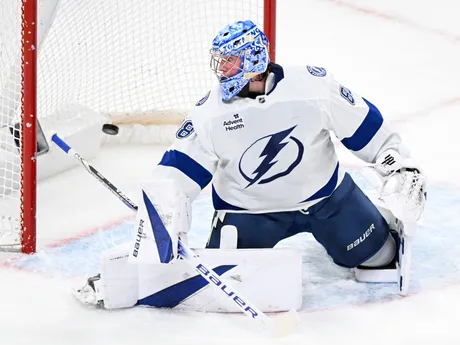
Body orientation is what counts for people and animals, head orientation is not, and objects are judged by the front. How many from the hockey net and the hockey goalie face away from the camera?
0

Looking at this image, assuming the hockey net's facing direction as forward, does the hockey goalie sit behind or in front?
in front

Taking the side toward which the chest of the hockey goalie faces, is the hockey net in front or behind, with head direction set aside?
behind

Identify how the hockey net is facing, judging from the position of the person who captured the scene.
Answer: facing the viewer and to the right of the viewer

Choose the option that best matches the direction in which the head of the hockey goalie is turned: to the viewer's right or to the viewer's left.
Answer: to the viewer's left

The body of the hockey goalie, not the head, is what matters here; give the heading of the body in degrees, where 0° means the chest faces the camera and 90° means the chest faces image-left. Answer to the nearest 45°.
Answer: approximately 0°
